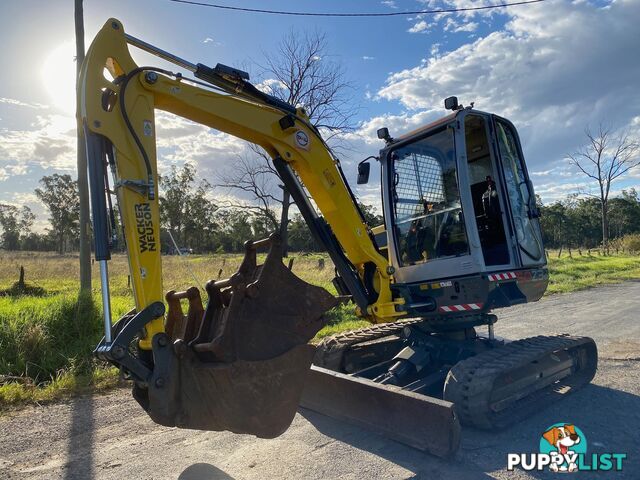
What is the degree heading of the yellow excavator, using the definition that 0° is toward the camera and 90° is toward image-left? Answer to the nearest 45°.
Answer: approximately 45°

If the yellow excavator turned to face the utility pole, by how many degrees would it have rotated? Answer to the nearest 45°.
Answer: approximately 90° to its right
